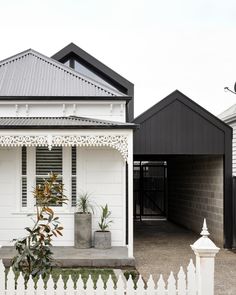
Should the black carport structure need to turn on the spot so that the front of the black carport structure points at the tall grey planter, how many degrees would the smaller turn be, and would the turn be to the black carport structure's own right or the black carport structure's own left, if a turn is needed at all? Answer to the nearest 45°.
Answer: approximately 45° to the black carport structure's own right

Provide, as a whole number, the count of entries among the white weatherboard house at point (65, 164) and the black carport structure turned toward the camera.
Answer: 2

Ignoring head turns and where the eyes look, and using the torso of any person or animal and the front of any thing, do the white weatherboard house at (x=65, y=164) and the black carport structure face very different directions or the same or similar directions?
same or similar directions

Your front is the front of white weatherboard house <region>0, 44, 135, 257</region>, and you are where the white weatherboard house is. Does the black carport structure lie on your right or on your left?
on your left

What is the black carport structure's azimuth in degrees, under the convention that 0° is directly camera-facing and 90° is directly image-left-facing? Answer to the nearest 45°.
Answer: approximately 0°

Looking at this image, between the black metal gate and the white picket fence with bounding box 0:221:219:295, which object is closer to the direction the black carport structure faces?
the white picket fence

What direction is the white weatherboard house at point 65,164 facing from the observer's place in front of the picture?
facing the viewer

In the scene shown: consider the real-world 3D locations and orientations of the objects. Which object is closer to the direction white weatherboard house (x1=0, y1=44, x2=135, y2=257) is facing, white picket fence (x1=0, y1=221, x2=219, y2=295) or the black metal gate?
the white picket fence

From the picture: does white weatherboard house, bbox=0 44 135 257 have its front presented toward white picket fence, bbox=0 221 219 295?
yes

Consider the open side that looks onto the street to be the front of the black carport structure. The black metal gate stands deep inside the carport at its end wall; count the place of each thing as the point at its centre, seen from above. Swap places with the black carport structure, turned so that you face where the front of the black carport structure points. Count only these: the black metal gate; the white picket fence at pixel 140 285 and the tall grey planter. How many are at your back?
1

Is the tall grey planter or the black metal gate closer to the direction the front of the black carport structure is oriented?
the tall grey planter

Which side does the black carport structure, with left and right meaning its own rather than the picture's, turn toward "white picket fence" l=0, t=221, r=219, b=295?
front
